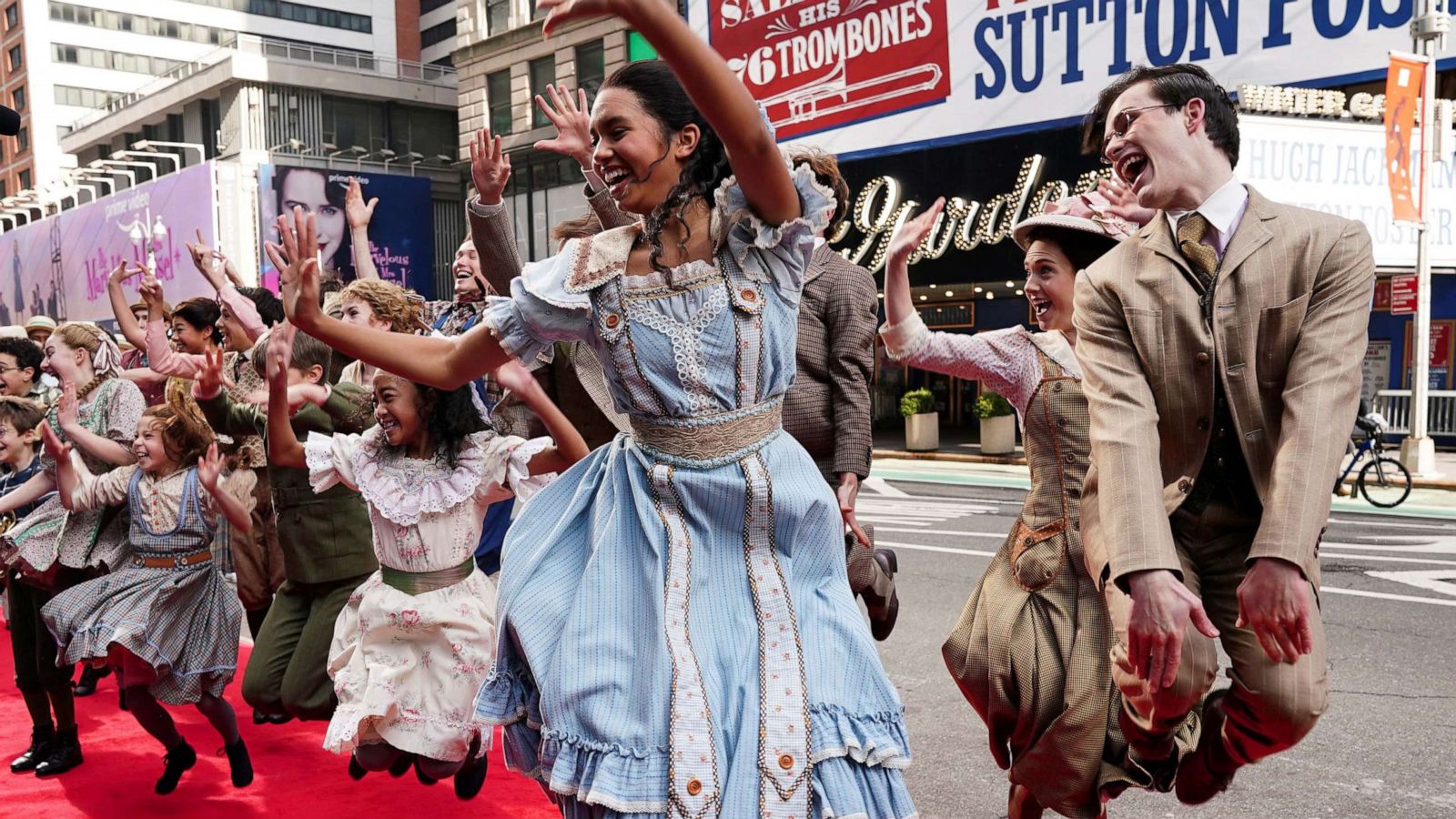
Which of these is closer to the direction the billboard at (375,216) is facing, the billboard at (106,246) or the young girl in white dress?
the young girl in white dress

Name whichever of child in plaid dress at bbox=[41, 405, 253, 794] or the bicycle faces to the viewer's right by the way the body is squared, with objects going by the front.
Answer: the bicycle

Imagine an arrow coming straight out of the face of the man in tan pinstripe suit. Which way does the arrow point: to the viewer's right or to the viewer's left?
to the viewer's left

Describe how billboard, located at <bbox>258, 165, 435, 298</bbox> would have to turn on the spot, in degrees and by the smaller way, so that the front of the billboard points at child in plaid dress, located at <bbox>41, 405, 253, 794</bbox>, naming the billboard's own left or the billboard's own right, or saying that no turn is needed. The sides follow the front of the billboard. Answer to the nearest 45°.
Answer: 0° — it already faces them

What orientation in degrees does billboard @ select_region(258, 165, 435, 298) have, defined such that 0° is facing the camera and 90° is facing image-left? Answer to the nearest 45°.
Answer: approximately 0°

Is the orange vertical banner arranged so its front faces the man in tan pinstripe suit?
yes

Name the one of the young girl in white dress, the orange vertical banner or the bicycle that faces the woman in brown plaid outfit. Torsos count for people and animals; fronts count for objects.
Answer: the orange vertical banner

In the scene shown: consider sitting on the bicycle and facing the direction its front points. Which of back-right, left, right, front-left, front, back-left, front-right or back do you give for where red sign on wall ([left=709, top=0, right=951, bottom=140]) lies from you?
back-left

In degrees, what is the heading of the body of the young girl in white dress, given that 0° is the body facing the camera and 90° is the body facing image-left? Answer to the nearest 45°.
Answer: approximately 45°

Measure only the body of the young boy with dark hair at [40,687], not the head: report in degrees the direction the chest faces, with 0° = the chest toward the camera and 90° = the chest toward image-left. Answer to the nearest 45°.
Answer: approximately 45°

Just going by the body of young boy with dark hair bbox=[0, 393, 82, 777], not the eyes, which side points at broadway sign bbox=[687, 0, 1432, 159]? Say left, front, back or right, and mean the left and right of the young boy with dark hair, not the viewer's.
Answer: back
